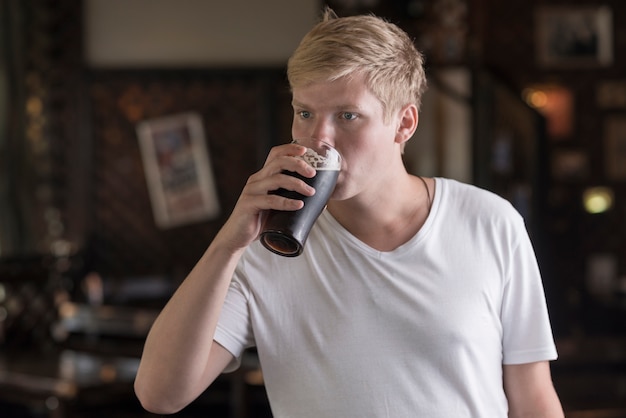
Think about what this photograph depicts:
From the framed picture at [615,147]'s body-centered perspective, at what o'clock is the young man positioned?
The young man is roughly at 12 o'clock from the framed picture.

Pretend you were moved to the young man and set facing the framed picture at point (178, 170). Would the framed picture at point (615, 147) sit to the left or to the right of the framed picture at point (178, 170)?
right

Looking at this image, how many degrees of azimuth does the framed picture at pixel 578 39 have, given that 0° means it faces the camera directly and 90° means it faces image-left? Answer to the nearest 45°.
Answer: approximately 0°

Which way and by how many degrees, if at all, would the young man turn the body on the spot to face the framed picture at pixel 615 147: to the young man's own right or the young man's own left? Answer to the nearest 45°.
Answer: approximately 180°

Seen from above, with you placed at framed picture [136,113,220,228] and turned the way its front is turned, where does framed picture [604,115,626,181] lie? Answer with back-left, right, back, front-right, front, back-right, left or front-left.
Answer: left

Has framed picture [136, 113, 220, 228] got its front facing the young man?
yes

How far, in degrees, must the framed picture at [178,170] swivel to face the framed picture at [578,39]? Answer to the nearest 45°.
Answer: approximately 90° to its left

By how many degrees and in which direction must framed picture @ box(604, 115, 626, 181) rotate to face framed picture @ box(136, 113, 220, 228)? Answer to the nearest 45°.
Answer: approximately 45° to its right

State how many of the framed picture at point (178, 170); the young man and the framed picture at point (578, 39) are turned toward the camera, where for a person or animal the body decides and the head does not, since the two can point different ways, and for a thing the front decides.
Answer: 3
